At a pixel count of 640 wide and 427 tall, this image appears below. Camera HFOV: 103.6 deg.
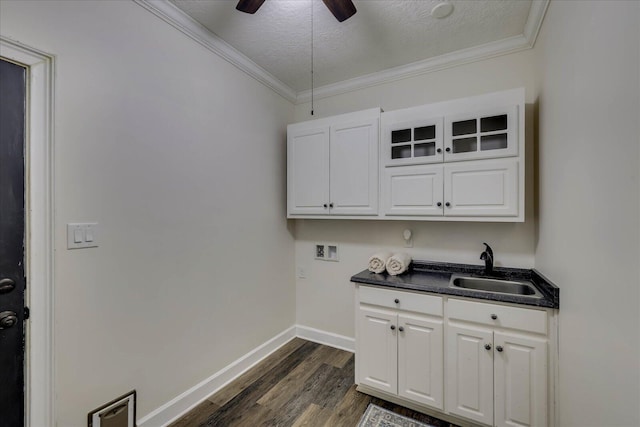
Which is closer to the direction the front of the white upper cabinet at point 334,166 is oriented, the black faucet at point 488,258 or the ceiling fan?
the ceiling fan

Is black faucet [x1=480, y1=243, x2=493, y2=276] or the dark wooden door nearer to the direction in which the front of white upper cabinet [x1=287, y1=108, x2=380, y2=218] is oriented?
the dark wooden door

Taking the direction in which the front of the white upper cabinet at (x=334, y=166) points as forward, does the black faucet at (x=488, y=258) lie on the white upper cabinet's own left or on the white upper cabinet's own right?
on the white upper cabinet's own left

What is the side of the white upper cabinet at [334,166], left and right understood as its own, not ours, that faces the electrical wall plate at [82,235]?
front

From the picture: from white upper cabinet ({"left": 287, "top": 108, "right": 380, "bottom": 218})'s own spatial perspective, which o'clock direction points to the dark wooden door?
The dark wooden door is roughly at 12 o'clock from the white upper cabinet.

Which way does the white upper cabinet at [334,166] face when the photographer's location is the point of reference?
facing the viewer and to the left of the viewer
